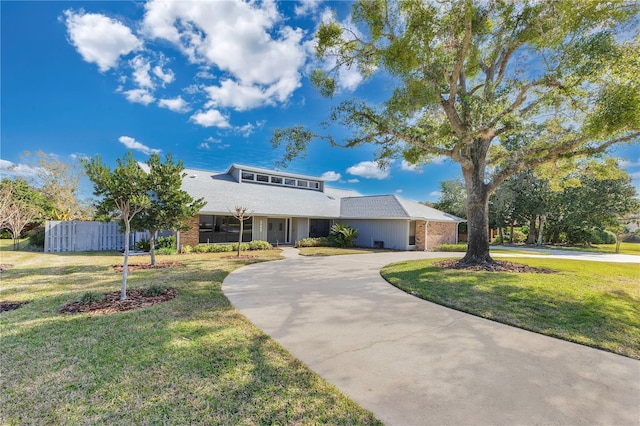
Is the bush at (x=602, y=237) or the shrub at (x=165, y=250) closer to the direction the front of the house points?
the shrub

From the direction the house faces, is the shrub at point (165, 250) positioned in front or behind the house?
in front

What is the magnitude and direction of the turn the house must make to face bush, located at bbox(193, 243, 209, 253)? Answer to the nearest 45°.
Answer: approximately 45° to its right

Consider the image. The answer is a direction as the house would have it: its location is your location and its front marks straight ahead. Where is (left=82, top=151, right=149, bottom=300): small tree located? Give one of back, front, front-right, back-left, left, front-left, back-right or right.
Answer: front

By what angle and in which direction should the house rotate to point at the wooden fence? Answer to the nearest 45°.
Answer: approximately 45° to its right

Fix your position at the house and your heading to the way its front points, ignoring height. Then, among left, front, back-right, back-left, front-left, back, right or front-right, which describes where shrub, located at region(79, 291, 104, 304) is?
front

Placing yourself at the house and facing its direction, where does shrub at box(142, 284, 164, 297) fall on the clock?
The shrub is roughly at 12 o'clock from the house.

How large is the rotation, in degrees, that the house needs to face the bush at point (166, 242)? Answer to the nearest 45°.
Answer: approximately 45° to its right

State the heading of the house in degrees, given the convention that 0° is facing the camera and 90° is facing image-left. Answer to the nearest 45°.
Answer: approximately 0°

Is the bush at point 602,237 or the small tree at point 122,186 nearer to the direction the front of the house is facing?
the small tree

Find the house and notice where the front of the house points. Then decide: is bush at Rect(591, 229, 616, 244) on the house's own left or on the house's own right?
on the house's own left
